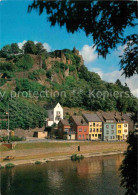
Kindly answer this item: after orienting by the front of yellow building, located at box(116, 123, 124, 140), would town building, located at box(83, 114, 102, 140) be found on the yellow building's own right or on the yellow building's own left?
on the yellow building's own right

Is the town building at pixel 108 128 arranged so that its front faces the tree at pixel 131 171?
yes

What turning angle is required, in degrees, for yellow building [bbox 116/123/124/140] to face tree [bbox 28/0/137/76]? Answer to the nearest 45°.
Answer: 0° — it already faces it

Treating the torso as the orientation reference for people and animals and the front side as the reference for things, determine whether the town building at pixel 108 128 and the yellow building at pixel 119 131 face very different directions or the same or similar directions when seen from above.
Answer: same or similar directions

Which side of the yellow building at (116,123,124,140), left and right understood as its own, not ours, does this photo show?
front

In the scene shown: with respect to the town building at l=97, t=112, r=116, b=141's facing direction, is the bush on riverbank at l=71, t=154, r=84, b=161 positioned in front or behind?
in front

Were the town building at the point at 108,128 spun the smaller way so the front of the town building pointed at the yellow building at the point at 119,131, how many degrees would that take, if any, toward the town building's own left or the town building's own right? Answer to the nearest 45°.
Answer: approximately 135° to the town building's own left

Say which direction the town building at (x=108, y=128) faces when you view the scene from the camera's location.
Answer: facing the viewer

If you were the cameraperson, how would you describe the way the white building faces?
facing the viewer and to the right of the viewer

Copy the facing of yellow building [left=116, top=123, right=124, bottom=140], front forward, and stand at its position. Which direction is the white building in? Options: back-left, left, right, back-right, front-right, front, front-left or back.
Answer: right

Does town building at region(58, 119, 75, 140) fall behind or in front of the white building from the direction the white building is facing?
in front

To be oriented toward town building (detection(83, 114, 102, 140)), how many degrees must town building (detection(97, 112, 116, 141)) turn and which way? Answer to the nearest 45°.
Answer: approximately 45° to its right

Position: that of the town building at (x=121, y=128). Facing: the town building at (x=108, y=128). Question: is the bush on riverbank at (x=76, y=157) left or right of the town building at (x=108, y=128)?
left

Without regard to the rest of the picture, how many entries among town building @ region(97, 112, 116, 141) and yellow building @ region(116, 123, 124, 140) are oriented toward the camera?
2
